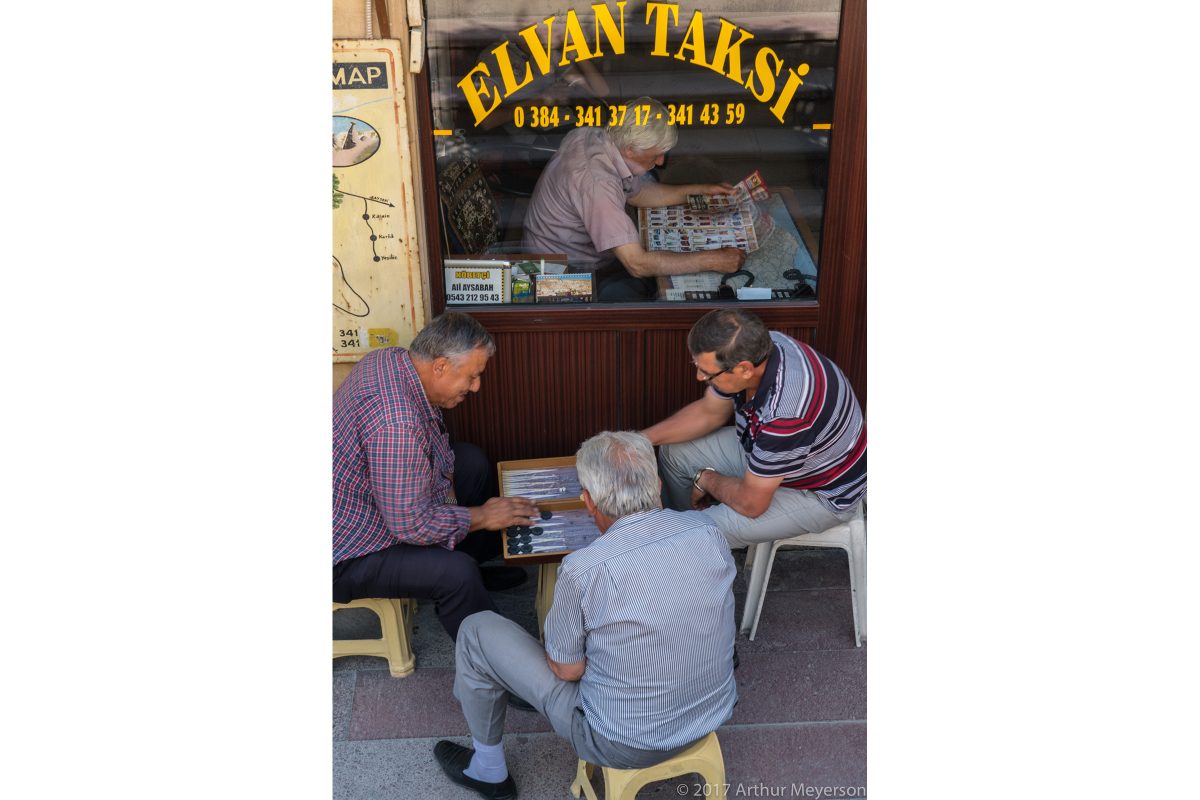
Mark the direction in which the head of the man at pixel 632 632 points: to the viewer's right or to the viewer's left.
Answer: to the viewer's left

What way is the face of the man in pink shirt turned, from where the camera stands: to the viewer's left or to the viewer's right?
to the viewer's right

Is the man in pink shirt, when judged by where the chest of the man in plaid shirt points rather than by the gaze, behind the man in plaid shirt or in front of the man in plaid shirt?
in front

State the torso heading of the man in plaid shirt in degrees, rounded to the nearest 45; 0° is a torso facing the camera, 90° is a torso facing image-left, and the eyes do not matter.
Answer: approximately 270°

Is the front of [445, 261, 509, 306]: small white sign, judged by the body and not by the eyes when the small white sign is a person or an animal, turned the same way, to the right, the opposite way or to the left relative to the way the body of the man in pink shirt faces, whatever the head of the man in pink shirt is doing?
to the right

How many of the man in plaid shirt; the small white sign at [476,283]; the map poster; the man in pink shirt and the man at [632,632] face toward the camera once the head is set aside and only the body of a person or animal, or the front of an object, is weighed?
2

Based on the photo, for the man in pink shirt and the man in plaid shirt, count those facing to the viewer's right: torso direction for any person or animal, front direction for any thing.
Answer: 2

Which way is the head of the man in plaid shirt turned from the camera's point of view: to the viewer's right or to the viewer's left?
to the viewer's right

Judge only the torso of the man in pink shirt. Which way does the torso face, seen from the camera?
to the viewer's right
